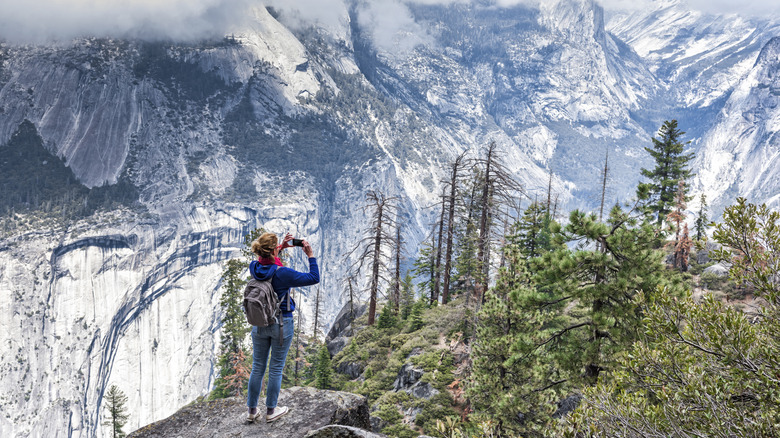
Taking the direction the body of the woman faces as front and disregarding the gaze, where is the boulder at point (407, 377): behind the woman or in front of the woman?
in front

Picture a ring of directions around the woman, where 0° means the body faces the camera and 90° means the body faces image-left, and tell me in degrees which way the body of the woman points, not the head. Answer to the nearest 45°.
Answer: approximately 225°

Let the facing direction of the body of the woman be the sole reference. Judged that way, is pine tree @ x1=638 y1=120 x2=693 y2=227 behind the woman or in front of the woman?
in front

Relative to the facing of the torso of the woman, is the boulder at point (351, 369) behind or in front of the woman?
in front

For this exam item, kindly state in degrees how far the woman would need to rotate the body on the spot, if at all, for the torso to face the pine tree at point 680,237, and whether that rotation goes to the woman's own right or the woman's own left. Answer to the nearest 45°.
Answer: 0° — they already face it

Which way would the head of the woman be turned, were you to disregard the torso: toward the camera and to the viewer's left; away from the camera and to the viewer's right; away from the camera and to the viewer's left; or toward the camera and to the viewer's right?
away from the camera and to the viewer's right

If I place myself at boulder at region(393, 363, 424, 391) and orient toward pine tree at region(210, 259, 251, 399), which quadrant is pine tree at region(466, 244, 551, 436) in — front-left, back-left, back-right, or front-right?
back-left

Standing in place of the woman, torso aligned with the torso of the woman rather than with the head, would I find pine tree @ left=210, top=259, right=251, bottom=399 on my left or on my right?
on my left
